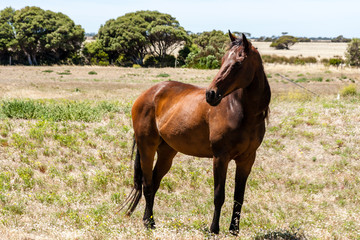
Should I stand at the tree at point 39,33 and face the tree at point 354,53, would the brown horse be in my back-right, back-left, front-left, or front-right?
front-right

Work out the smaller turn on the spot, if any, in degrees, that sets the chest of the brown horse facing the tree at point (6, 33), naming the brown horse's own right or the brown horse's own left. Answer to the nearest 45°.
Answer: approximately 180°

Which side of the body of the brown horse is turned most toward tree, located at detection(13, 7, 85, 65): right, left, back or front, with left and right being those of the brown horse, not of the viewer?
back

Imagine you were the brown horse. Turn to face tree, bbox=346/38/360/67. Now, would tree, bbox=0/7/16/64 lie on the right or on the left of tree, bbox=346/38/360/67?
left

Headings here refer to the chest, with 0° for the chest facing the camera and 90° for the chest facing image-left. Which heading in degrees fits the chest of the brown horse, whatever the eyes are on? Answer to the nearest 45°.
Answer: approximately 315°

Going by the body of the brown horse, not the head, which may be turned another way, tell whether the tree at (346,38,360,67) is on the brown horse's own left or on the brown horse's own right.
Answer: on the brown horse's own left
